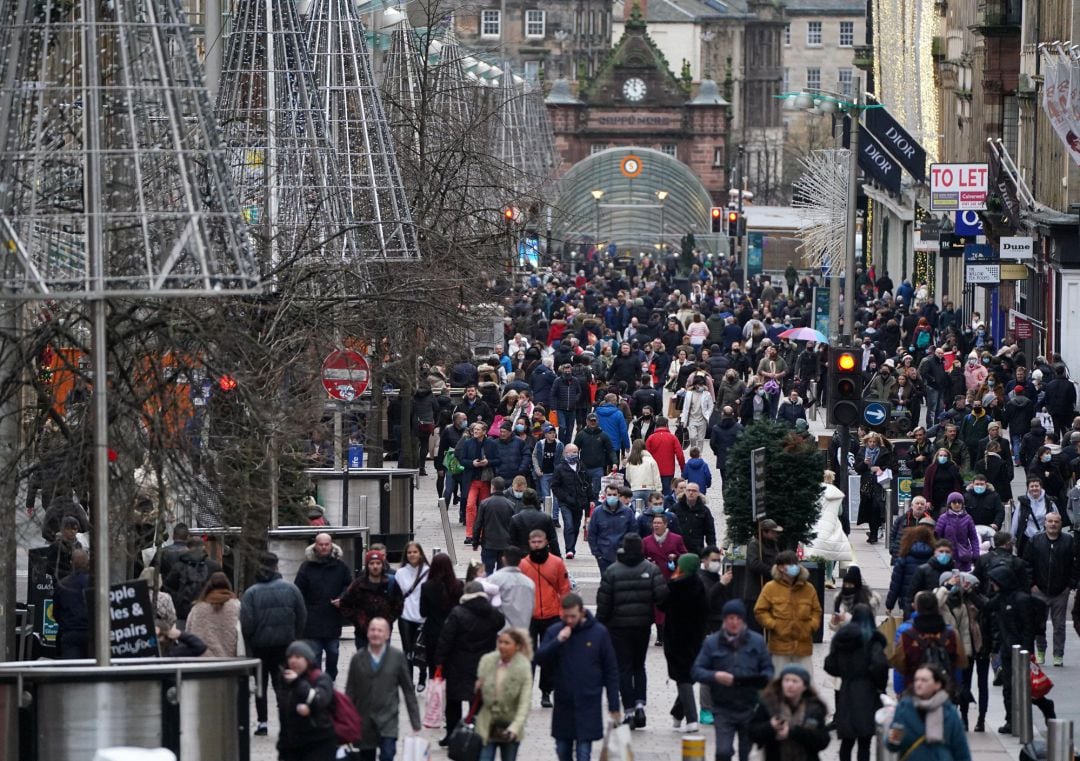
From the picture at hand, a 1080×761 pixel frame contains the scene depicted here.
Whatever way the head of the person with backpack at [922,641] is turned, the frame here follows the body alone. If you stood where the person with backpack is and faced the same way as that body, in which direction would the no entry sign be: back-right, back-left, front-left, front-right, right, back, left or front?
front-left

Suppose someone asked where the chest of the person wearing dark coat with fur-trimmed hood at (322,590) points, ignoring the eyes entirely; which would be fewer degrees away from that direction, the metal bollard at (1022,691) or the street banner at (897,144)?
the metal bollard

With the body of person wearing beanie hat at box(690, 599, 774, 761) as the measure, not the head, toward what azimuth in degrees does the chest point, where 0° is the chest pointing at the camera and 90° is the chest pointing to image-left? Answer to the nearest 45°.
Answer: approximately 0°

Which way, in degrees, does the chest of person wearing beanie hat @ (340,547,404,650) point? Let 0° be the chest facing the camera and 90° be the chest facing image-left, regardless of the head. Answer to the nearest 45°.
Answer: approximately 0°

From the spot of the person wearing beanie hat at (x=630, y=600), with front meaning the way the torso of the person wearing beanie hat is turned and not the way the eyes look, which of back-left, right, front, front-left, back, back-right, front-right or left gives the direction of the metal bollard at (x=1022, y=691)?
right

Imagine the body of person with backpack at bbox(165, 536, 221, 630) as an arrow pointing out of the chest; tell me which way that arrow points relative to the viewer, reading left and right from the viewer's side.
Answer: facing away from the viewer

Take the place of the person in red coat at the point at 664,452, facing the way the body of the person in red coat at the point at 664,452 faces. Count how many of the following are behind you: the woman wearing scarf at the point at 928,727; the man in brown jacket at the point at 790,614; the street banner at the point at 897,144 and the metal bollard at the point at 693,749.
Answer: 3

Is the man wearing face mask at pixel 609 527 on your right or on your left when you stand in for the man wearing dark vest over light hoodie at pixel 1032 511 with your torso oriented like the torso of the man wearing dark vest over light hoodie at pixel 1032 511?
on your right

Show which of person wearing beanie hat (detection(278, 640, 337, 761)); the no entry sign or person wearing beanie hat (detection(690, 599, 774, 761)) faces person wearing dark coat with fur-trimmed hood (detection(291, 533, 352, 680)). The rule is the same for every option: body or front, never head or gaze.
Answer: the no entry sign

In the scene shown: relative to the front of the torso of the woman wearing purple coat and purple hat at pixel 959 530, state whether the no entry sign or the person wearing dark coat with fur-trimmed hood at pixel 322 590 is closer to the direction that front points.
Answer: the person wearing dark coat with fur-trimmed hood

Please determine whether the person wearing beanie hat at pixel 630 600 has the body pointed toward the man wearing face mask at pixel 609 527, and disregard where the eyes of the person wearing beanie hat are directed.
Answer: yes

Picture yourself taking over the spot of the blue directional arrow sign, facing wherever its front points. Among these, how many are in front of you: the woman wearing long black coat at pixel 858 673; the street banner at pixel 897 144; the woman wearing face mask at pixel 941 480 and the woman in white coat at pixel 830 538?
3

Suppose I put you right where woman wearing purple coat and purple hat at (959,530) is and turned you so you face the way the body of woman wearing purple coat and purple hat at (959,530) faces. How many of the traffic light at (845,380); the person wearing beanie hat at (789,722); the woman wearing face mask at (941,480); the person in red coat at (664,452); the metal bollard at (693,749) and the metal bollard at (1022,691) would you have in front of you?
3

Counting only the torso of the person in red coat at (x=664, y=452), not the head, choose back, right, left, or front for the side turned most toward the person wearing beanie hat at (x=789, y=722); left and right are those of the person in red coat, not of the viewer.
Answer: back

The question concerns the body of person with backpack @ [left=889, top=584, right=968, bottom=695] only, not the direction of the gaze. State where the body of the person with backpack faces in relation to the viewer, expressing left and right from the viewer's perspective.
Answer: facing away from the viewer
